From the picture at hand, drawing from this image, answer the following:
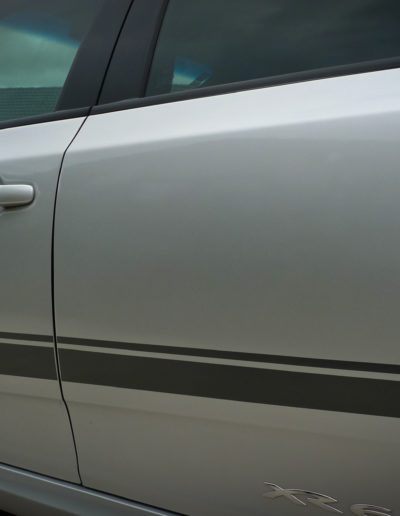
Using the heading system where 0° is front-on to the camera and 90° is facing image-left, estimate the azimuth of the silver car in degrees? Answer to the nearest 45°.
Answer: approximately 135°
